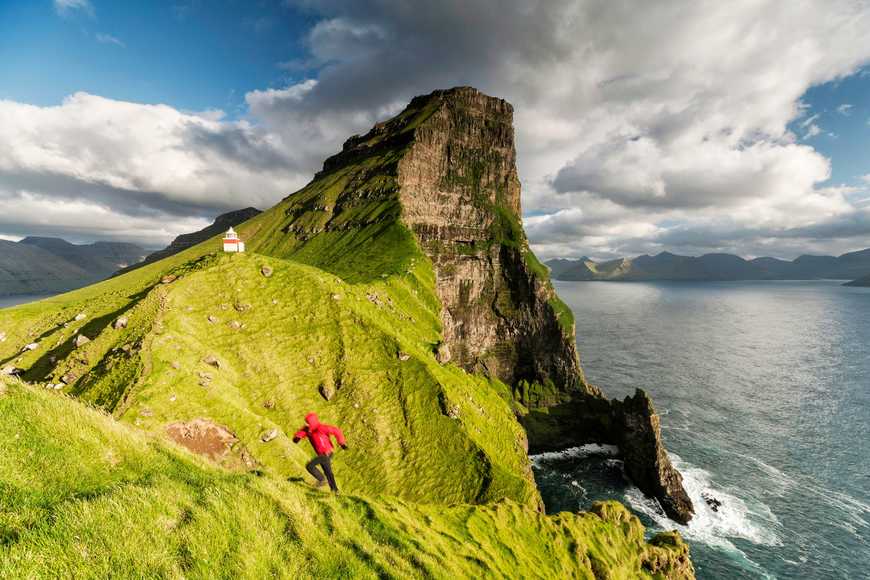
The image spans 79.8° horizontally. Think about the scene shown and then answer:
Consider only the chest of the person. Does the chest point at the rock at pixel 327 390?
no
